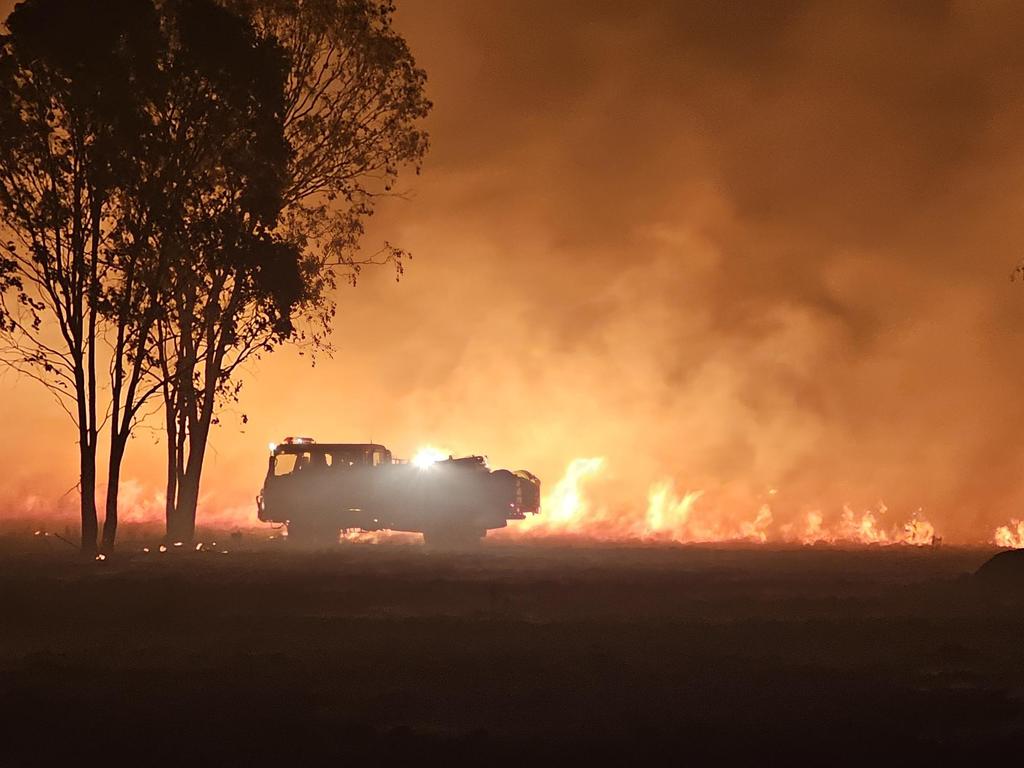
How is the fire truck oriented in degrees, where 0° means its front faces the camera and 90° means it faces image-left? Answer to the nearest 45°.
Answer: approximately 90°
